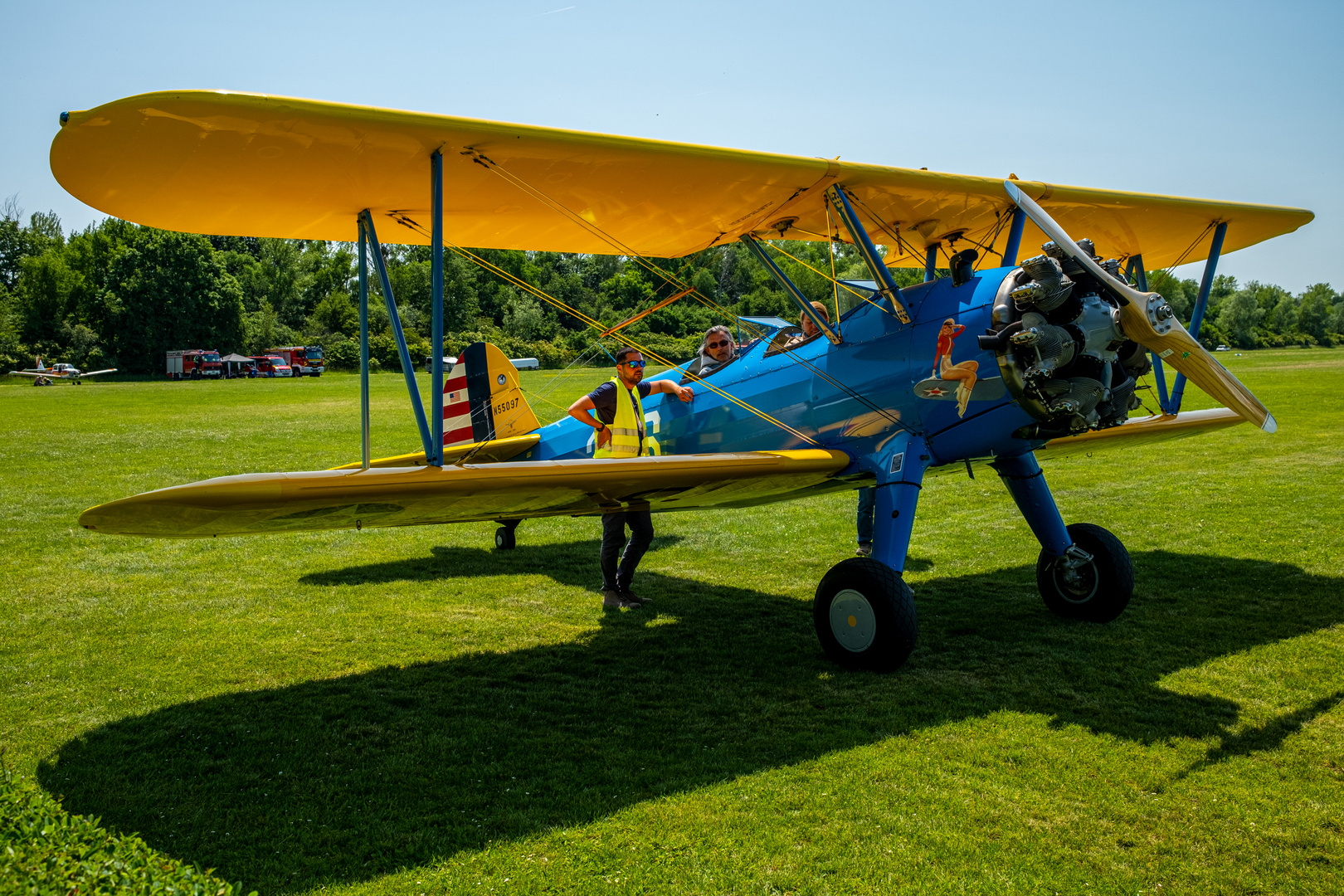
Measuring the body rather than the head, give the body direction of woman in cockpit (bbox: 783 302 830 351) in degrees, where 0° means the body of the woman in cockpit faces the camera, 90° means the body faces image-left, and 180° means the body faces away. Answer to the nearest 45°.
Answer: approximately 315°

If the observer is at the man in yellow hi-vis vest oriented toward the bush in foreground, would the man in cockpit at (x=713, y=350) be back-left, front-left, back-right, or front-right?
back-left

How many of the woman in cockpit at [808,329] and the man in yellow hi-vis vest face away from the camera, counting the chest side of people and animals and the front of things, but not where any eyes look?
0

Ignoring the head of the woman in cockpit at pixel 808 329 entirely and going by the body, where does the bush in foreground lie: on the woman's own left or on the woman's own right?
on the woman's own right

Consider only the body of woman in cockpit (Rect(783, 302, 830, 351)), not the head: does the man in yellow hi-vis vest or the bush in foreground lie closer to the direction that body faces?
the bush in foreground

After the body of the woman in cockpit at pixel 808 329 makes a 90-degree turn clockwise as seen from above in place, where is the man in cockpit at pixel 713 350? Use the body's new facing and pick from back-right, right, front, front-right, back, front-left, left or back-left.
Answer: right

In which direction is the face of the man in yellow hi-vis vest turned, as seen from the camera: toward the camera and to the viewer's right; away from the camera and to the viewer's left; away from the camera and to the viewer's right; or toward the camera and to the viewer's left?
toward the camera and to the viewer's right

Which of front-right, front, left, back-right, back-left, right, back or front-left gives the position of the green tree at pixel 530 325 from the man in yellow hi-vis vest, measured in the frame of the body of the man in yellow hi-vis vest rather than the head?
back-left

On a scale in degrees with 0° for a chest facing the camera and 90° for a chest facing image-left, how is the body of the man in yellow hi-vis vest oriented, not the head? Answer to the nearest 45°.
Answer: approximately 315°

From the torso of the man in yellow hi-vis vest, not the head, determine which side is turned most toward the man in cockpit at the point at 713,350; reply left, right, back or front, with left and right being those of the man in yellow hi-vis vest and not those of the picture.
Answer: left

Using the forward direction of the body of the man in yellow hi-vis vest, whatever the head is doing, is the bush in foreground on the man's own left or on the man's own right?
on the man's own right

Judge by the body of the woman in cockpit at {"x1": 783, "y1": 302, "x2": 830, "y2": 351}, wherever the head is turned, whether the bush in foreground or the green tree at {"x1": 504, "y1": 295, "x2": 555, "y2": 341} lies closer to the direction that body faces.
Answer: the bush in foreground
